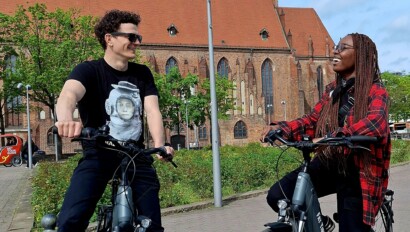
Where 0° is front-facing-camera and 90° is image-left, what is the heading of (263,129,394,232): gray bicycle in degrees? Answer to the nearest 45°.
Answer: approximately 45°

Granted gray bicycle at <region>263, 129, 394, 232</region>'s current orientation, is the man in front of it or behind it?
in front

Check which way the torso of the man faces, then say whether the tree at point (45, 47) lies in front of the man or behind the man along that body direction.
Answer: behind

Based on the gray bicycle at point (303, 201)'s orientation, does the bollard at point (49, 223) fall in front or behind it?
in front

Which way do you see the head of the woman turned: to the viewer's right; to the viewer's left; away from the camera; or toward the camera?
to the viewer's left

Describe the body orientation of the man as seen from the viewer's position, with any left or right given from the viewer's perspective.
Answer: facing the viewer and to the right of the viewer

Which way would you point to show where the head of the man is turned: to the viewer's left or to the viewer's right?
to the viewer's right

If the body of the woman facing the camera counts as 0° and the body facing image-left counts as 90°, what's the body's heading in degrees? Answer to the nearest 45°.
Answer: approximately 45°
